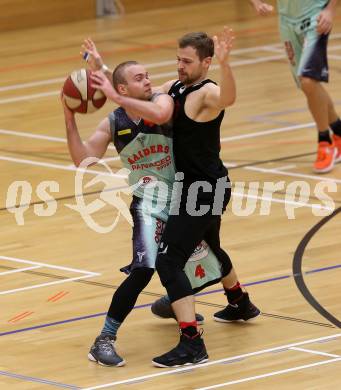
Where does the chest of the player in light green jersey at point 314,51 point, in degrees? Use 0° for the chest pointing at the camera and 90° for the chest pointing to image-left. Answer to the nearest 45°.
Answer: approximately 45°
